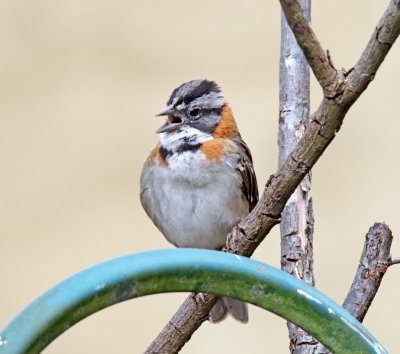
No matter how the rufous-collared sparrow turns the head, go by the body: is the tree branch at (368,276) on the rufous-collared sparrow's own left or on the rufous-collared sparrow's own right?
on the rufous-collared sparrow's own left

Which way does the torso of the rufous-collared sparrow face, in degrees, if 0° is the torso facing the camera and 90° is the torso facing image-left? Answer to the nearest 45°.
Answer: approximately 45°
